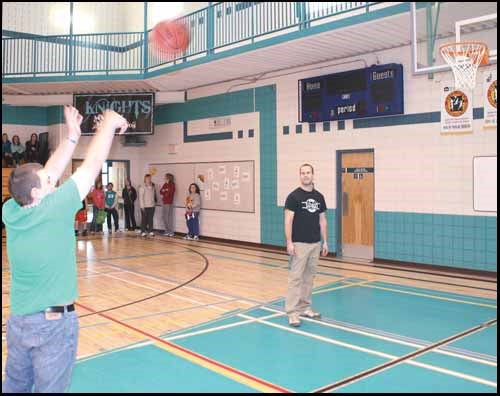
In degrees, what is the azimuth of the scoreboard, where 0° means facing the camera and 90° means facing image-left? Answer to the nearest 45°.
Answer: approximately 45°

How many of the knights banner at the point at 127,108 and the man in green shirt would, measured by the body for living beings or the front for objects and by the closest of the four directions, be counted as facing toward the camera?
1

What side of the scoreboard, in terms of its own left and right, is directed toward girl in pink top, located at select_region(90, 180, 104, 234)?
right

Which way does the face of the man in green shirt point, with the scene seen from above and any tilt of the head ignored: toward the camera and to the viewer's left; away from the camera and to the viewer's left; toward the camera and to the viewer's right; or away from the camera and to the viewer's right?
away from the camera and to the viewer's right

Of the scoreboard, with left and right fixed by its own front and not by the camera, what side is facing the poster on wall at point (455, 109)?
left

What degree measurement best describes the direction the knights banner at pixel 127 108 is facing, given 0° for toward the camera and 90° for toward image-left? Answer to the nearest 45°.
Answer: approximately 0°

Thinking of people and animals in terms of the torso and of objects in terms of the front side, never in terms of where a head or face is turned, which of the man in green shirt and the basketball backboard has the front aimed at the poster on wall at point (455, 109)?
the man in green shirt

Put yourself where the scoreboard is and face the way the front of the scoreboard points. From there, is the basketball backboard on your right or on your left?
on your left

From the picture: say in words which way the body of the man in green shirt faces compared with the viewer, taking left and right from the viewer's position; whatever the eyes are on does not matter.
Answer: facing away from the viewer and to the right of the viewer
